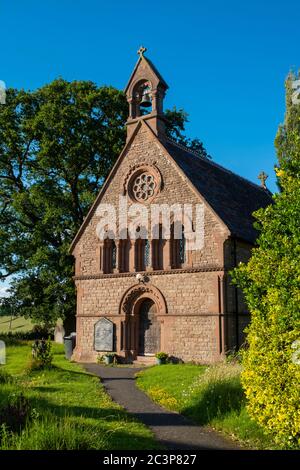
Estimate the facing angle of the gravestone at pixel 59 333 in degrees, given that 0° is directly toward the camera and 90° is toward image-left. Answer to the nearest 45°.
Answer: approximately 0°

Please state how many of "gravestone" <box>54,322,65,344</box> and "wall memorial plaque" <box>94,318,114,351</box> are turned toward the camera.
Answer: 2

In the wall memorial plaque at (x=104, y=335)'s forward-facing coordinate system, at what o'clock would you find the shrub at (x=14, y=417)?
The shrub is roughly at 12 o'clock from the wall memorial plaque.

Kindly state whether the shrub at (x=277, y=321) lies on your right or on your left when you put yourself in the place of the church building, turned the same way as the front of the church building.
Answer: on your left

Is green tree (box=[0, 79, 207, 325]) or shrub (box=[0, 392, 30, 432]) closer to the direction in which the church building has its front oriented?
the shrub

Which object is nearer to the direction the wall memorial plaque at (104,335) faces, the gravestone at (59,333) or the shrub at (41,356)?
the shrub
